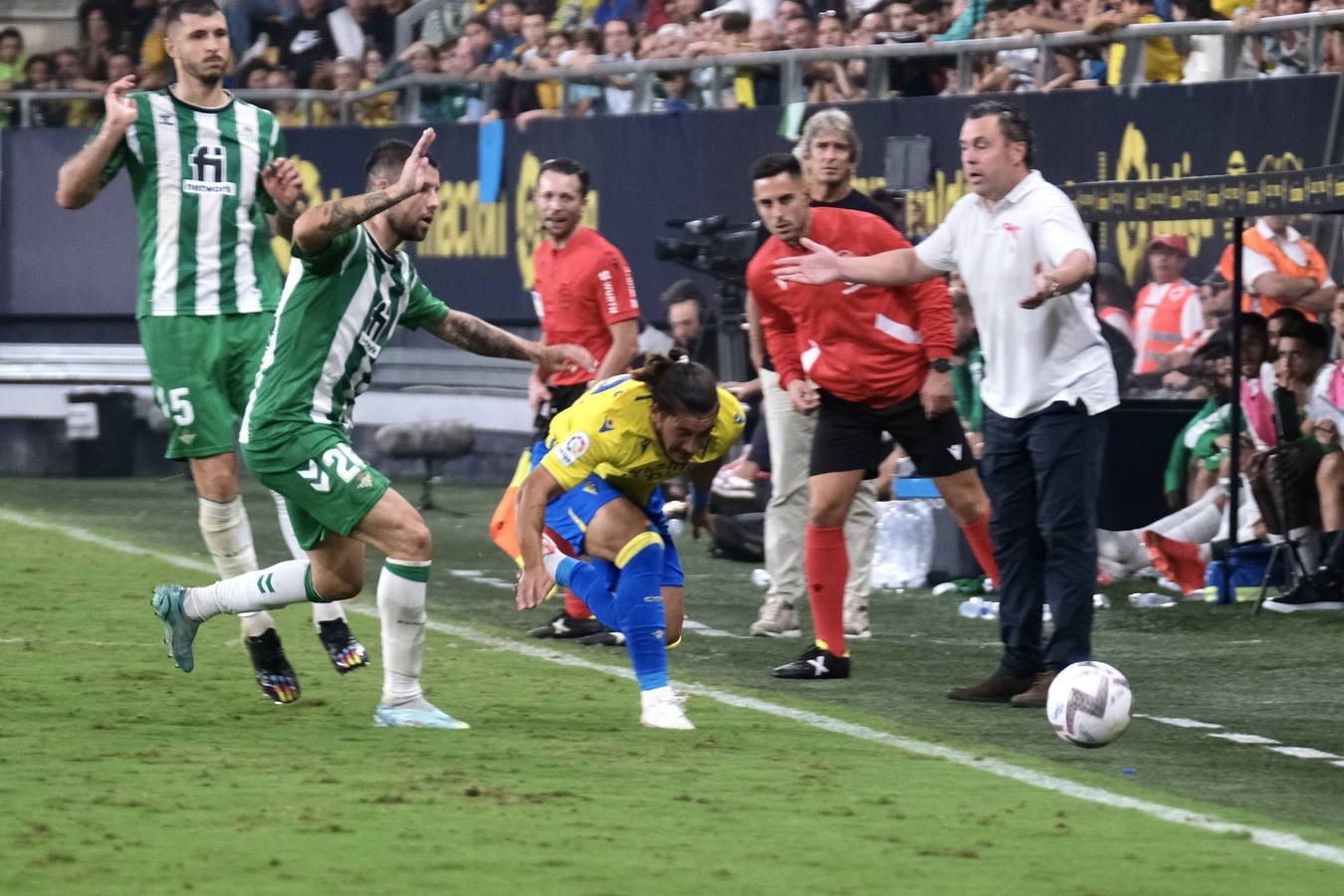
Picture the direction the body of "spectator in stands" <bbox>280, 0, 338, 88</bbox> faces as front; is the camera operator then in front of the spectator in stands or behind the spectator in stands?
in front

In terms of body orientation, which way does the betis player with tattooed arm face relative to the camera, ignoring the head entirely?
to the viewer's right

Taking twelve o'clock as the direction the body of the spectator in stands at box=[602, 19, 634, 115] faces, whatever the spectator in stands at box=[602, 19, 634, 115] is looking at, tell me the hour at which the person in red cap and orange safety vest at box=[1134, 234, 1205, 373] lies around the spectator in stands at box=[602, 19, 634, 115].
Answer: the person in red cap and orange safety vest at box=[1134, 234, 1205, 373] is roughly at 11 o'clock from the spectator in stands at box=[602, 19, 634, 115].

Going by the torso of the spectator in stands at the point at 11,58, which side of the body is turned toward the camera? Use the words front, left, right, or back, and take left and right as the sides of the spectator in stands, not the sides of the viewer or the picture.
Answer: front

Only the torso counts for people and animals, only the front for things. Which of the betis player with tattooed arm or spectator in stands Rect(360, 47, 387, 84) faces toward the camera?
the spectator in stands

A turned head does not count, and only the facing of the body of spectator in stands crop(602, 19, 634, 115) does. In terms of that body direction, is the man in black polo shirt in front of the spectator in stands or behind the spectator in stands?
in front

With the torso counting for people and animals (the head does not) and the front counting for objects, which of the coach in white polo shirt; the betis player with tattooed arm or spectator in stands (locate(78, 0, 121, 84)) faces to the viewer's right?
the betis player with tattooed arm

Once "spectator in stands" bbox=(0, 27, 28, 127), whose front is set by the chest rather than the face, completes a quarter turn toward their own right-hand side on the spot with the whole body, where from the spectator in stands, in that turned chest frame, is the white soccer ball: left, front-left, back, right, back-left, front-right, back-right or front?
left

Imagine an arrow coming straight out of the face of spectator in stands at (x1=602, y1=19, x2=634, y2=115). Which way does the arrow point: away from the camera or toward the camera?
toward the camera

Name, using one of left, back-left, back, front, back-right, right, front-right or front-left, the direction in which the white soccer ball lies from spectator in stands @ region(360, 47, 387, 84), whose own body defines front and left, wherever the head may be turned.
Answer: front

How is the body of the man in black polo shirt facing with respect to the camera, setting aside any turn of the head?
toward the camera

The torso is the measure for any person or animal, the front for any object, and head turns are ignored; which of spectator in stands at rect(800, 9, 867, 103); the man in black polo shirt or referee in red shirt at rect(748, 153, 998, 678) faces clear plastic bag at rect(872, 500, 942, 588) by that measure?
the spectator in stands

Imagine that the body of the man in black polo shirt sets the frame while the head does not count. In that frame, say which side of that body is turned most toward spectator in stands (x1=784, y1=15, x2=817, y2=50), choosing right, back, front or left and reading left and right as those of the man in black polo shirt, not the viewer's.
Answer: back

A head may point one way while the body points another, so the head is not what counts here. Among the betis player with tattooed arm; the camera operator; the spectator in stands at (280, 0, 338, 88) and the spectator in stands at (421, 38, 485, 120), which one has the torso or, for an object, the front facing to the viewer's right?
the betis player with tattooed arm

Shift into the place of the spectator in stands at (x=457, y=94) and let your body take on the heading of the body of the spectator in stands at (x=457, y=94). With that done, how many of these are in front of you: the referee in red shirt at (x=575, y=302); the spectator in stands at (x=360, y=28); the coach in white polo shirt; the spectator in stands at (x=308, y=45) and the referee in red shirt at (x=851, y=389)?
3

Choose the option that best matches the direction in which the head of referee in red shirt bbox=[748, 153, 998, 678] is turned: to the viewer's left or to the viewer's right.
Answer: to the viewer's left

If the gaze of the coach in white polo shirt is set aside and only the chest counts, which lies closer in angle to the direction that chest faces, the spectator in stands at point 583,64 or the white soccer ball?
the white soccer ball

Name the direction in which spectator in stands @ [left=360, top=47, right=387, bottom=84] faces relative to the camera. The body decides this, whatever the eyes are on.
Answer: toward the camera

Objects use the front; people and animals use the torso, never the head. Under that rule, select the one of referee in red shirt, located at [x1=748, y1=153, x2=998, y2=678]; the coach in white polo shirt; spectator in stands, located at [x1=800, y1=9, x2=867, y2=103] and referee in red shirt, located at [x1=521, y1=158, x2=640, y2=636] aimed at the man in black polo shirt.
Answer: the spectator in stands
